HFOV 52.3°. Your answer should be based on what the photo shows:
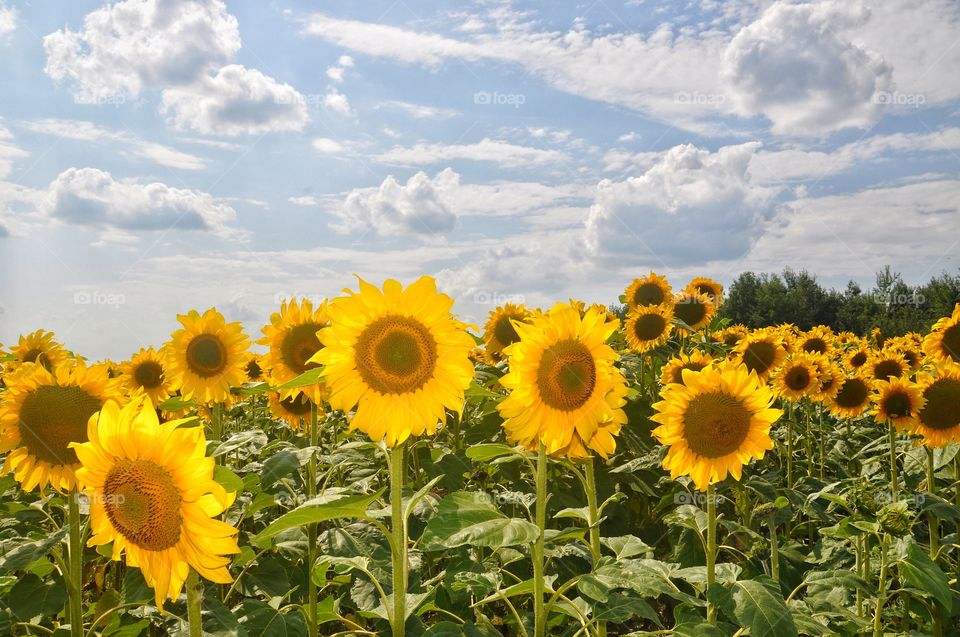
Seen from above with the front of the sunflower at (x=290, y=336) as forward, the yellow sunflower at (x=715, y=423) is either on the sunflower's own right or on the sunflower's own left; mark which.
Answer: on the sunflower's own left

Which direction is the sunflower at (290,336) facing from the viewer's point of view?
toward the camera

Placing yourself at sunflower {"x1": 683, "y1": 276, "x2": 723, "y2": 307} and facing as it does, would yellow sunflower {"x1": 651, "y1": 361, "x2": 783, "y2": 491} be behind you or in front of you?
in front

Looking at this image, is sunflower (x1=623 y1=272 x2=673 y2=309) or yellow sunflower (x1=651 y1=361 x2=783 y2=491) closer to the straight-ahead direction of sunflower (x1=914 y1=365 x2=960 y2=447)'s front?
the yellow sunflower

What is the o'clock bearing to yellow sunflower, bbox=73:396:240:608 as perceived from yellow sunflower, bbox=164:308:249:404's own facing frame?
yellow sunflower, bbox=73:396:240:608 is roughly at 12 o'clock from yellow sunflower, bbox=164:308:249:404.

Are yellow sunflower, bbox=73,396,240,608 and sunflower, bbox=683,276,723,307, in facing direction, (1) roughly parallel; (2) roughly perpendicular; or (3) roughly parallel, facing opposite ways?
roughly parallel

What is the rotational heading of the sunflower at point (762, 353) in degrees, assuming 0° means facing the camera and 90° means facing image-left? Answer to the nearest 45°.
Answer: approximately 0°

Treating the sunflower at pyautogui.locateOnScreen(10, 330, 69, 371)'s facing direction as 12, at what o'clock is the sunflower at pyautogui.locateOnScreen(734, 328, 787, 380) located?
the sunflower at pyautogui.locateOnScreen(734, 328, 787, 380) is roughly at 10 o'clock from the sunflower at pyautogui.locateOnScreen(10, 330, 69, 371).

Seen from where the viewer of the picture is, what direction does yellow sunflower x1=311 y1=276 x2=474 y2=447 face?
facing the viewer

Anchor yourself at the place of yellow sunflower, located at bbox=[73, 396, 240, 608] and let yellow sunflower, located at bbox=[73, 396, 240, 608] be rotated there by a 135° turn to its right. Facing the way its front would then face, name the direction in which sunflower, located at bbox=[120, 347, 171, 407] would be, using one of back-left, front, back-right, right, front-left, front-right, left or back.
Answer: front

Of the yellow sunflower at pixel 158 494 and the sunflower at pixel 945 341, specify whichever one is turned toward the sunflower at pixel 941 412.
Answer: the sunflower at pixel 945 341

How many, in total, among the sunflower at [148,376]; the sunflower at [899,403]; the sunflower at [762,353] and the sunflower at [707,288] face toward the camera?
4

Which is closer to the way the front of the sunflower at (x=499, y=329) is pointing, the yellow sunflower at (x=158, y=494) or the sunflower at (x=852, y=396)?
the yellow sunflower

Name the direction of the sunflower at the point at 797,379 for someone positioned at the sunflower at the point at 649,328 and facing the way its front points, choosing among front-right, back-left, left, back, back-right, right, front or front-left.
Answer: left

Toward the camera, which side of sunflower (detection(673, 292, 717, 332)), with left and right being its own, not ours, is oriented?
front

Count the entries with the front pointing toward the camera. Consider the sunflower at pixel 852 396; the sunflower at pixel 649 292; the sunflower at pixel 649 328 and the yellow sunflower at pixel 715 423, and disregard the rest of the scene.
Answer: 4

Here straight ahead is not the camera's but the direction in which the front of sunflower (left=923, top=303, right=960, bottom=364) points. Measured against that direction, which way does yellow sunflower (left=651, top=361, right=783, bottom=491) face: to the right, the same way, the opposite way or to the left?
the same way

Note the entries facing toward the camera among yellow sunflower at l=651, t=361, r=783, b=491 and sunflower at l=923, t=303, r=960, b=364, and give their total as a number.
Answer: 2
